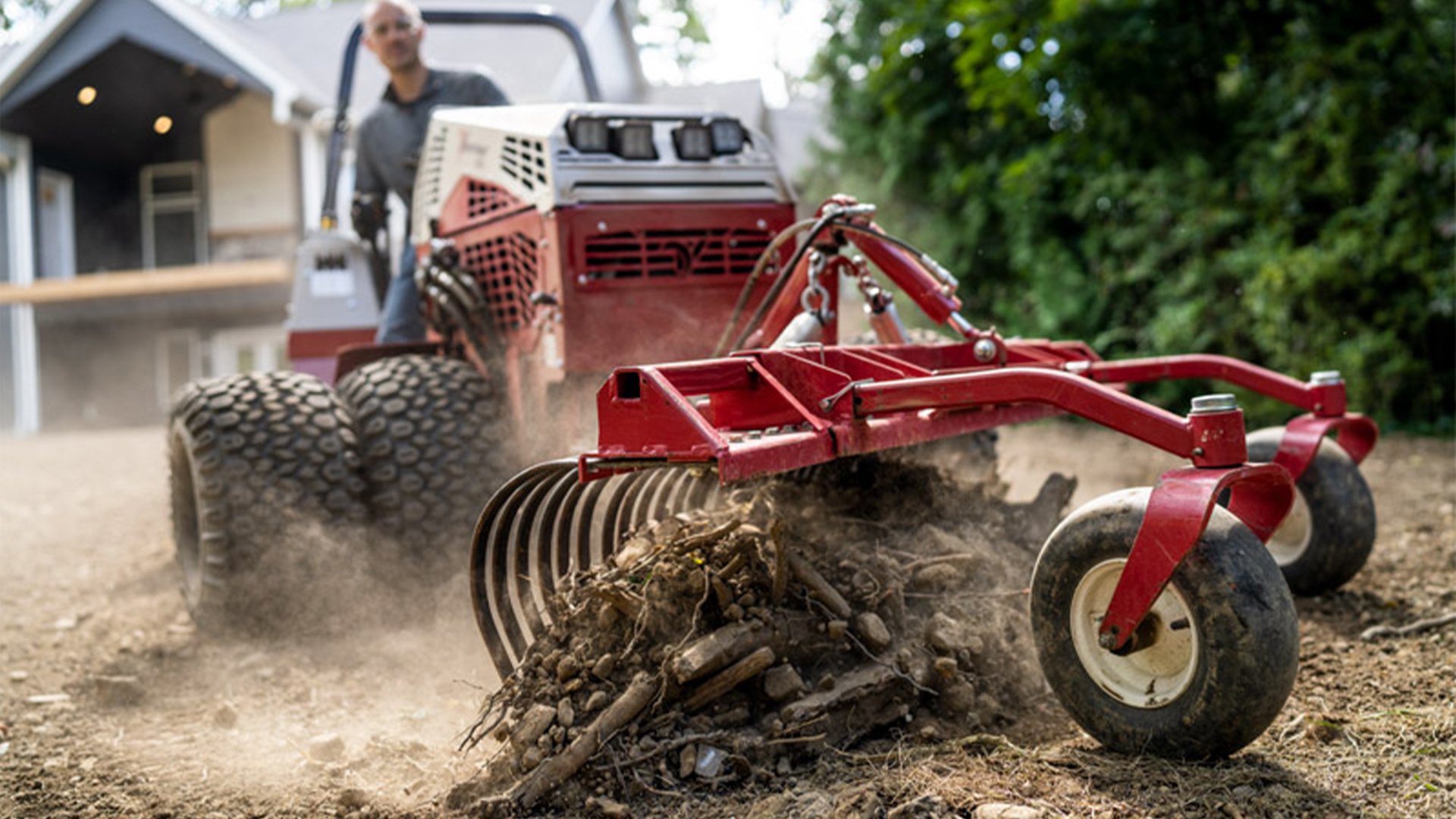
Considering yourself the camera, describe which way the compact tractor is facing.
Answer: facing the viewer and to the right of the viewer

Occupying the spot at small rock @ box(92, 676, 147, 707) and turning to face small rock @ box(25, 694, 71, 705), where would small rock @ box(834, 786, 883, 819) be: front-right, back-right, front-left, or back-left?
back-left

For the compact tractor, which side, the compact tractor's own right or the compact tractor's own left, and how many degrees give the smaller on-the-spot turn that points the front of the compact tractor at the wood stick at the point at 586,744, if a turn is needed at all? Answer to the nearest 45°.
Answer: approximately 45° to the compact tractor's own right

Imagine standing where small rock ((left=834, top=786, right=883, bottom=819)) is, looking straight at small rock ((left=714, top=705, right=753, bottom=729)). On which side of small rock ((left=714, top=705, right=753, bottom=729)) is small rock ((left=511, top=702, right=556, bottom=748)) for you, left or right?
left

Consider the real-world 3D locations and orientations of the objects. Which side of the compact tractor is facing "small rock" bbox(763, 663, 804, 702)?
front

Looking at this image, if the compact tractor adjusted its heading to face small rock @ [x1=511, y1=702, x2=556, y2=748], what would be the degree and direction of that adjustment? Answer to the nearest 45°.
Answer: approximately 45° to its right
